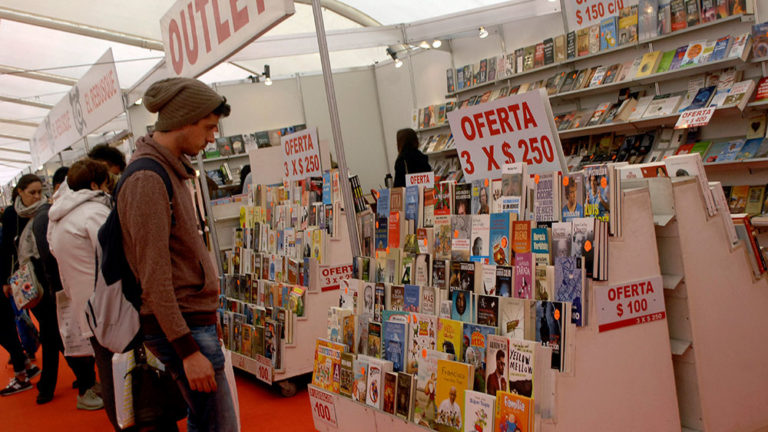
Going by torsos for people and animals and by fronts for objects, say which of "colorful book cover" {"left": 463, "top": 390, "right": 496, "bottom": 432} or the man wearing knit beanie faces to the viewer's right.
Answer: the man wearing knit beanie

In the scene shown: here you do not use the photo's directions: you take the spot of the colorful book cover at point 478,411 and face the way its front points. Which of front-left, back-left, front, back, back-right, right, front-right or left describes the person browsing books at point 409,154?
back-right

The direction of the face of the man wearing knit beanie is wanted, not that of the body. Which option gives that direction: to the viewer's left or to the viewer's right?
to the viewer's right

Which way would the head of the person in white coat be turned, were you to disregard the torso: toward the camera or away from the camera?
away from the camera

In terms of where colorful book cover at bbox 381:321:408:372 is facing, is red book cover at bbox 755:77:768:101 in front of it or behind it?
behind

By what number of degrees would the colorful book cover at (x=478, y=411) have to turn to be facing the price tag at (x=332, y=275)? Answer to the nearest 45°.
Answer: approximately 90° to its right

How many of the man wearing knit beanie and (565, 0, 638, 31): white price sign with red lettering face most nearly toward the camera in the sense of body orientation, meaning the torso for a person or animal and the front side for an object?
1

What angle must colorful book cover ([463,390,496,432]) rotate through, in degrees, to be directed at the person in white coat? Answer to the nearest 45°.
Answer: approximately 45° to its right

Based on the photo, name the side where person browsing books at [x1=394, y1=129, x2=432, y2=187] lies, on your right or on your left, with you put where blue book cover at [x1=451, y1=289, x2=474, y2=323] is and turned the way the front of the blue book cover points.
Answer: on your right

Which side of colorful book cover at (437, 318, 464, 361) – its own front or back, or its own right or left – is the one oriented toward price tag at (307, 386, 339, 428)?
right
